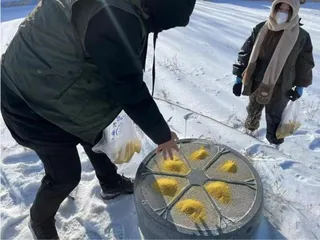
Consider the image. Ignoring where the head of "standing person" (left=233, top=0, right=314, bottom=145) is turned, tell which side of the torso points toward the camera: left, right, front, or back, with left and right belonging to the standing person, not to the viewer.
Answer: front

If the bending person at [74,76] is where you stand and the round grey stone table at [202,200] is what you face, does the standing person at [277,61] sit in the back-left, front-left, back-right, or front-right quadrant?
front-left

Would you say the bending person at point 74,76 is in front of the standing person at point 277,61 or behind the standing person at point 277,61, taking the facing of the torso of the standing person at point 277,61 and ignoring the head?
in front

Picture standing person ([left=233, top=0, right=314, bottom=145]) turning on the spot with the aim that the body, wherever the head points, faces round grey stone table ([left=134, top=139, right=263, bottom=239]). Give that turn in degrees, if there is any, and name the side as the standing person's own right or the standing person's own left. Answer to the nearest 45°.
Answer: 0° — they already face it

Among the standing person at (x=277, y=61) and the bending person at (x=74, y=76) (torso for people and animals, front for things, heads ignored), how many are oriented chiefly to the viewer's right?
1

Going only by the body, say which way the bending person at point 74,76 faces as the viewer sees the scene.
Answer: to the viewer's right

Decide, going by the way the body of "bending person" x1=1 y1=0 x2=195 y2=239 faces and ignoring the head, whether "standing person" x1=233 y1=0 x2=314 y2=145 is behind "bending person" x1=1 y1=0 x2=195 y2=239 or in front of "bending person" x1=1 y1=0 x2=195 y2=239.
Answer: in front
